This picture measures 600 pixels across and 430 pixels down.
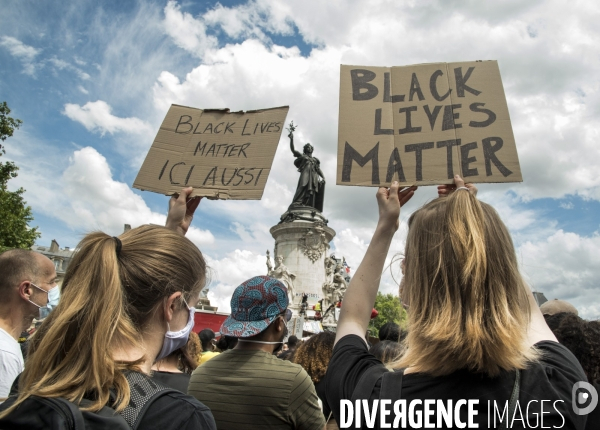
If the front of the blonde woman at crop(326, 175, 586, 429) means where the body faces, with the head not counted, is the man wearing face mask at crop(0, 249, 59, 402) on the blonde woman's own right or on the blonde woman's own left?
on the blonde woman's own left

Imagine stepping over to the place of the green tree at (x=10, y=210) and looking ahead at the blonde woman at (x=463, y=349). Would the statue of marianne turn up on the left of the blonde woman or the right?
left

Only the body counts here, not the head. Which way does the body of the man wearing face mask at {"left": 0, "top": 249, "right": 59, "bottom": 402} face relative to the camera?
to the viewer's right

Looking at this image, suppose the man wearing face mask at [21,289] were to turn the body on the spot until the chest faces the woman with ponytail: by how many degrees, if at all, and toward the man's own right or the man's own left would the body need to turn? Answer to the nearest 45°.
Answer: approximately 90° to the man's own right

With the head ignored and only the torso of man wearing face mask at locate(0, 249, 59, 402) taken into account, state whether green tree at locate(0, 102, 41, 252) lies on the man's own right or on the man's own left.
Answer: on the man's own left

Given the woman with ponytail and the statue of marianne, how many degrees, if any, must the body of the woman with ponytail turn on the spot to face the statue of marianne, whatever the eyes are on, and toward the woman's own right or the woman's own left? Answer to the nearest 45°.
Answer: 0° — they already face it

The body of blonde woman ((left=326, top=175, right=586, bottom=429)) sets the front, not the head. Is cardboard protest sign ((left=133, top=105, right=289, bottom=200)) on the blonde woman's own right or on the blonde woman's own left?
on the blonde woman's own left

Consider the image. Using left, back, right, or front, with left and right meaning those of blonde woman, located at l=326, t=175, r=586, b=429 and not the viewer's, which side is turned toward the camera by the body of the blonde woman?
back

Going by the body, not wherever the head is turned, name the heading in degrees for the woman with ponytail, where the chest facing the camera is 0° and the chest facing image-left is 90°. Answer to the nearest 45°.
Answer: approximately 225°

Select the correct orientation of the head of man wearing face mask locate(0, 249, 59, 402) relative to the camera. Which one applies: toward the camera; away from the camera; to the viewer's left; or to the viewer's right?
to the viewer's right
